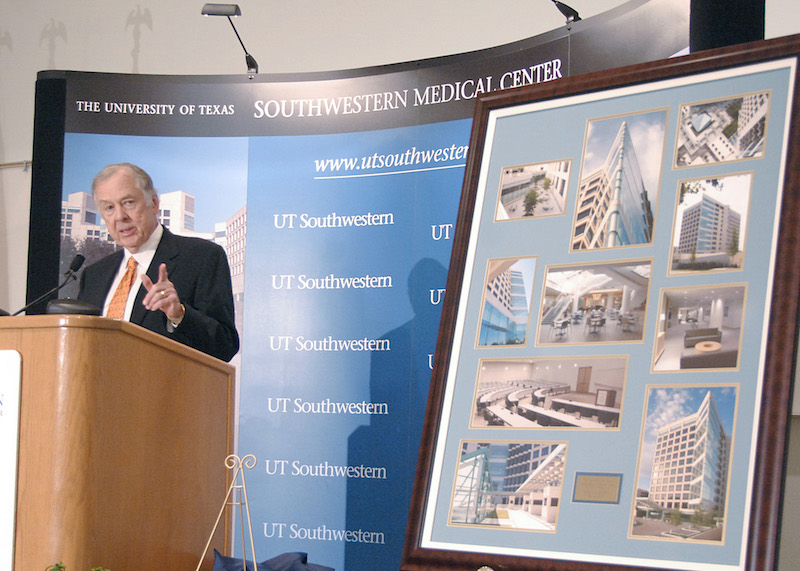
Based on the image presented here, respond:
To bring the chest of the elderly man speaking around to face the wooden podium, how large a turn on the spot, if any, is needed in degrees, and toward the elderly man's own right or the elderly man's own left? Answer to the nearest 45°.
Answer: approximately 45° to the elderly man's own left

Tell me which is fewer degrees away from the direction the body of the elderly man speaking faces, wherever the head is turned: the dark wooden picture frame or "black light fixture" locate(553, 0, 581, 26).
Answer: the dark wooden picture frame

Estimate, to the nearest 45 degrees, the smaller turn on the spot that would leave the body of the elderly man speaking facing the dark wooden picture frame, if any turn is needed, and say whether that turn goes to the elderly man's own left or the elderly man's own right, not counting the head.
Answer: approximately 45° to the elderly man's own left

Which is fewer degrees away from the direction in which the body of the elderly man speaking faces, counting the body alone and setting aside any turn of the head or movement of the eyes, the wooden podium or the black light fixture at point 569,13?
the wooden podium

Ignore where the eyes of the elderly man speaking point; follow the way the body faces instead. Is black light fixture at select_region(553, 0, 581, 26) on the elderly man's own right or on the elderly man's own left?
on the elderly man's own left

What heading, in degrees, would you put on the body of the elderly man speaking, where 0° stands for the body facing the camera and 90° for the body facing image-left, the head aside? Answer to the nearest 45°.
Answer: approximately 45°
